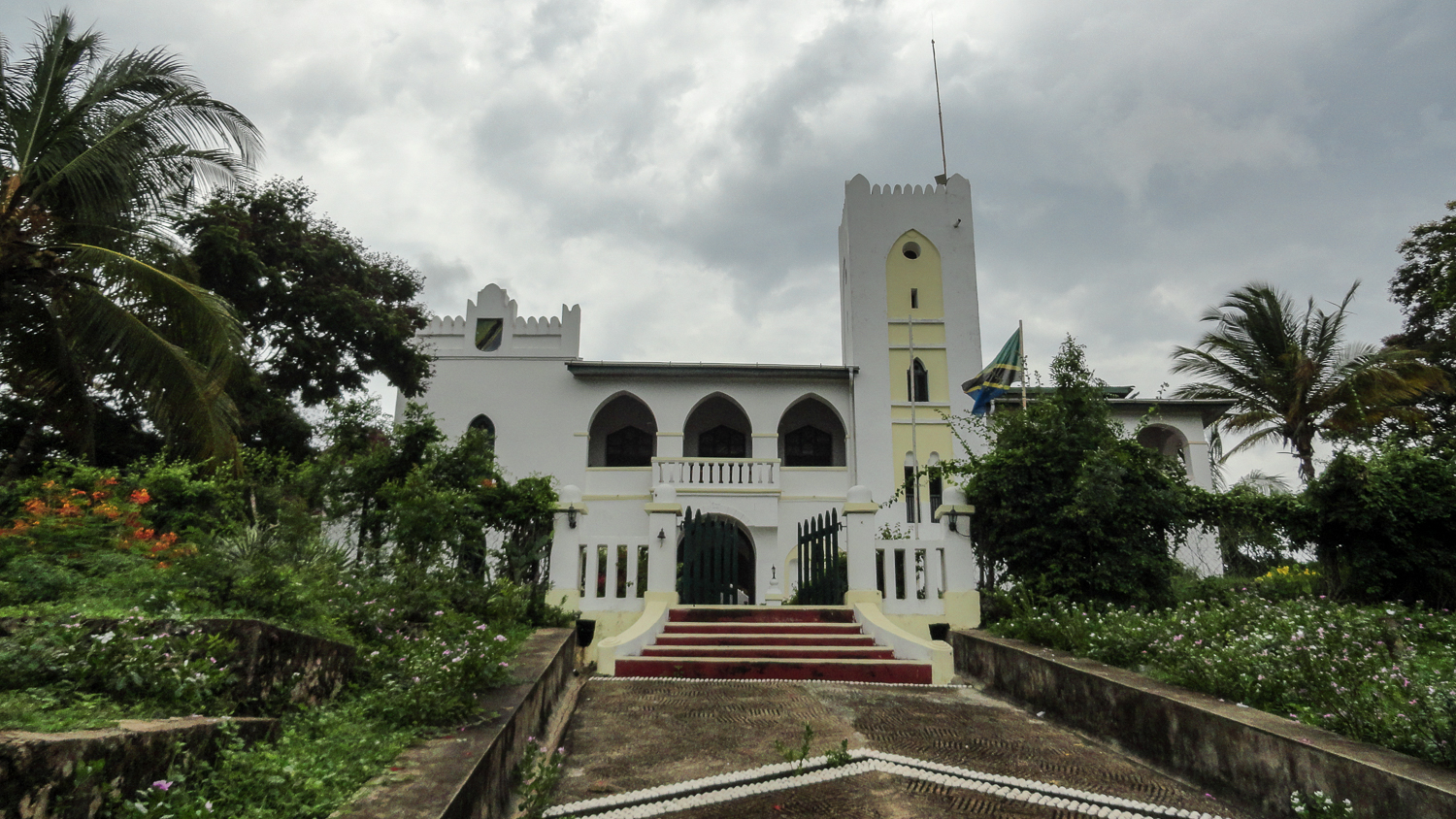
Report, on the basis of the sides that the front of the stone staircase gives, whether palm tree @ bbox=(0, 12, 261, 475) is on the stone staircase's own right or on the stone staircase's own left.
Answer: on the stone staircase's own right

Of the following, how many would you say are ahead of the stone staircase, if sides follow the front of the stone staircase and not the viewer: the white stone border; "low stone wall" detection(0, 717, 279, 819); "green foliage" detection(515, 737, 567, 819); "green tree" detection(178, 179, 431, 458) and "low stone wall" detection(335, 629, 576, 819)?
4

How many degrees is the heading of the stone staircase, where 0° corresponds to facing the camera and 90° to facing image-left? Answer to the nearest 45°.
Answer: approximately 0°

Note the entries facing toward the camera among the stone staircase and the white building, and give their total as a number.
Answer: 2

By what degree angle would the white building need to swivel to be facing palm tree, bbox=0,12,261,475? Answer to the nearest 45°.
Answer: approximately 45° to its right

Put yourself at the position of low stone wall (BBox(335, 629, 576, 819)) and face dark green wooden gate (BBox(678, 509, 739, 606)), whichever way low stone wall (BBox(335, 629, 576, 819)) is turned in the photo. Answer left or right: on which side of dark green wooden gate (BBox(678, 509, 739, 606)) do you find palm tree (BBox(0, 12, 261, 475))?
left

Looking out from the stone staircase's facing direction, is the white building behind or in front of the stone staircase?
behind

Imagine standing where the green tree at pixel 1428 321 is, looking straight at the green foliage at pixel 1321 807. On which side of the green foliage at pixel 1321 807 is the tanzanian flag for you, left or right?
right

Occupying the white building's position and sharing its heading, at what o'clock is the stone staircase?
The stone staircase is roughly at 12 o'clock from the white building.

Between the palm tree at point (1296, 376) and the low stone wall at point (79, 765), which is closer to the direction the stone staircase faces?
the low stone wall
